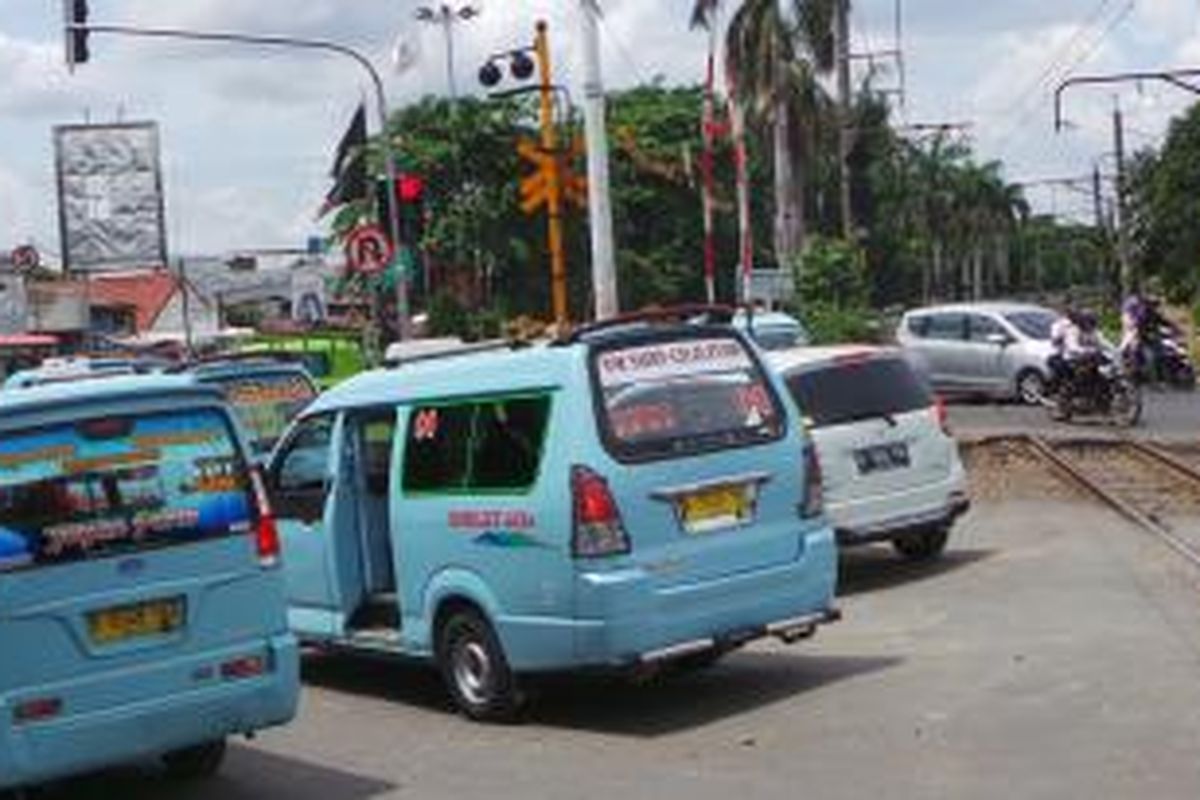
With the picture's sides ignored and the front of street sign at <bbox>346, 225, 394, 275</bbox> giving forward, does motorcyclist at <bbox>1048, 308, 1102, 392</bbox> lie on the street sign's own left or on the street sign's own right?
on the street sign's own left

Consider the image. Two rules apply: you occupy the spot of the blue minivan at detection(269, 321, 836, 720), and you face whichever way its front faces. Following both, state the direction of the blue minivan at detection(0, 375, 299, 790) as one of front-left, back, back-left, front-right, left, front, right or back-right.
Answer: left

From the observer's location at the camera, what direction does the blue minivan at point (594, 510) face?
facing away from the viewer and to the left of the viewer

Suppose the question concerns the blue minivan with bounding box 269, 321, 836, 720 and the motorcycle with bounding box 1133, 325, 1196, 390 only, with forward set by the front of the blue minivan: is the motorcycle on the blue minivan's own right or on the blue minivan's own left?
on the blue minivan's own right

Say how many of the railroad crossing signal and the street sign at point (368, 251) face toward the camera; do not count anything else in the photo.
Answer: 2

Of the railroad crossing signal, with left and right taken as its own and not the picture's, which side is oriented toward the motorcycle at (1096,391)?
left
